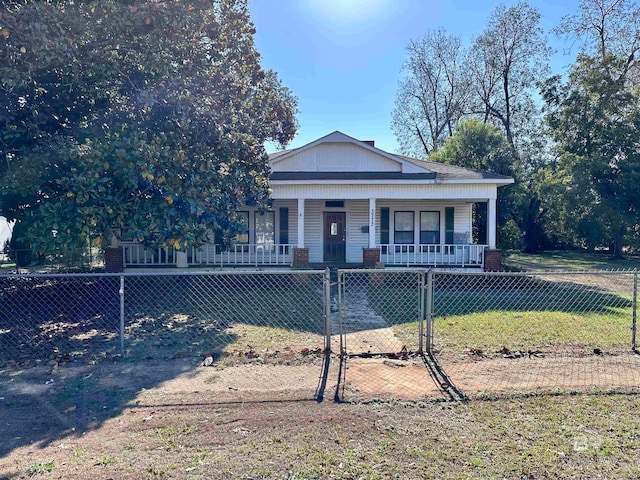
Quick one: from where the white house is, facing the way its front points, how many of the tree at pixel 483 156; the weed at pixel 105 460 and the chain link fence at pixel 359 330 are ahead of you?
2

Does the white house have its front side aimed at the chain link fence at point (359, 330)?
yes

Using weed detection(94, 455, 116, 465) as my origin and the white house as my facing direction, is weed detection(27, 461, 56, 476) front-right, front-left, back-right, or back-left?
back-left

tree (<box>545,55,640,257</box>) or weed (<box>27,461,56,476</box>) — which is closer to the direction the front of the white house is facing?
the weed

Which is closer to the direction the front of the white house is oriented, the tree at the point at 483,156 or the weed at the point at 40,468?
the weed

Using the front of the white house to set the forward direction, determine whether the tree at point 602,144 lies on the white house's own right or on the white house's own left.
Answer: on the white house's own left

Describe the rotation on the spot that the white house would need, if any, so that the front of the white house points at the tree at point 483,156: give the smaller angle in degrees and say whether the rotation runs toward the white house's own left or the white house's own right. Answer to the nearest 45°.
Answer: approximately 135° to the white house's own left

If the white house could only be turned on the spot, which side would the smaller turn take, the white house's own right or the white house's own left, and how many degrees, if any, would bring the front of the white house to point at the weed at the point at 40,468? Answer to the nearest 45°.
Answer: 0° — it already faces it

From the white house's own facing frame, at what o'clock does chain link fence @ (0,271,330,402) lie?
The chain link fence is roughly at 1 o'clock from the white house.

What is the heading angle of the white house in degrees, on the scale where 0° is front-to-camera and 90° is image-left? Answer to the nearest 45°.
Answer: approximately 0°

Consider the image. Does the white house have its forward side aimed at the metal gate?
yes
